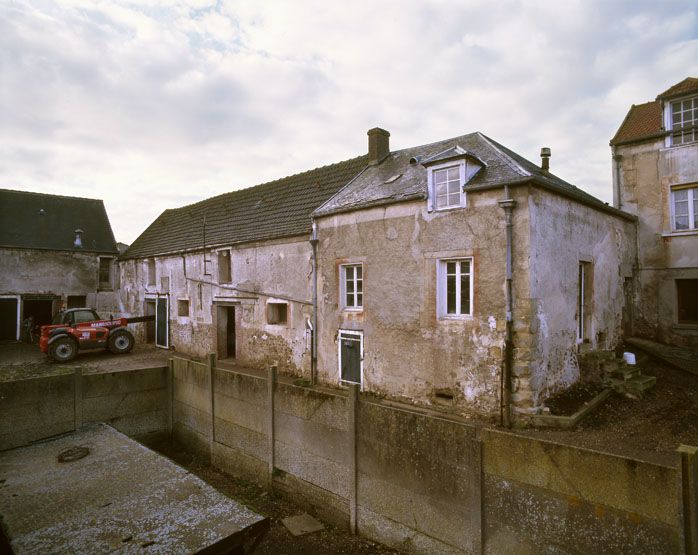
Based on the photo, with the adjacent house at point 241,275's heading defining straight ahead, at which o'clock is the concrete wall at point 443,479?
The concrete wall is roughly at 10 o'clock from the adjacent house.

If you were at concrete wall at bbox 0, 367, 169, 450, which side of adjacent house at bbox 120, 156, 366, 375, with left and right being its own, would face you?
front

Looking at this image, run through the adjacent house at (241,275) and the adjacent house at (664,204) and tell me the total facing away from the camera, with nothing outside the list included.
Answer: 0

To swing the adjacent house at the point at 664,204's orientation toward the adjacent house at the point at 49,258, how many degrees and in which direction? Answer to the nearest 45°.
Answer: approximately 45° to its right

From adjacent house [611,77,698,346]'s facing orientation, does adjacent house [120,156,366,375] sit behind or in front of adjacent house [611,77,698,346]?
in front

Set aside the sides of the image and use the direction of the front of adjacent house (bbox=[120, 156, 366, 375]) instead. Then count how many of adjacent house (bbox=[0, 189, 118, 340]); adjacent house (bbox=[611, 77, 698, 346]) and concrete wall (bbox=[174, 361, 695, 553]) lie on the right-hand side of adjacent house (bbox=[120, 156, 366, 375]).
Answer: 1

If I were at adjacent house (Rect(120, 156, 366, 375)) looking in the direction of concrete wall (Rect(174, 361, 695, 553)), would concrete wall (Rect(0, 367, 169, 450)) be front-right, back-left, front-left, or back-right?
front-right

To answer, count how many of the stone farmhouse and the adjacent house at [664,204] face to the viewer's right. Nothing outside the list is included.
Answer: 0

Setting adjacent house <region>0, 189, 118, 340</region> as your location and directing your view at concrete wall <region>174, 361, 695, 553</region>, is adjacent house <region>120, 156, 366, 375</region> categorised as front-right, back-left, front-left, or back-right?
front-left

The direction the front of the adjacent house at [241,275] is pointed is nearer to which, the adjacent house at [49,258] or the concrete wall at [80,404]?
the concrete wall

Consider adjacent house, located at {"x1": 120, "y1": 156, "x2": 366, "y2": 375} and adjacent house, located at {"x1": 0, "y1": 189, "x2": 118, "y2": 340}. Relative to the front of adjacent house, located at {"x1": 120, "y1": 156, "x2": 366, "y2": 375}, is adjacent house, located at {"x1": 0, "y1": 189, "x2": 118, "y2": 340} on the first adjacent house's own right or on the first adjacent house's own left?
on the first adjacent house's own right

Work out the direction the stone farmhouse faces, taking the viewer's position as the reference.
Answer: facing the viewer and to the left of the viewer

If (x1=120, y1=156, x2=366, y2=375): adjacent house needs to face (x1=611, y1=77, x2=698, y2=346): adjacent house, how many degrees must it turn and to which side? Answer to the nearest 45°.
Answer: approximately 90° to its left
